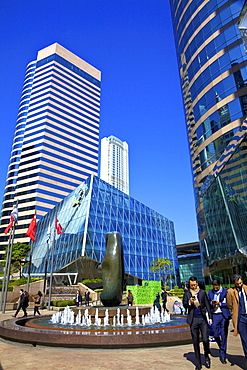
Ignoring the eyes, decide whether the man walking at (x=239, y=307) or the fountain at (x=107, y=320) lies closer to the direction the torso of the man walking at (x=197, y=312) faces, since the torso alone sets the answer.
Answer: the man walking

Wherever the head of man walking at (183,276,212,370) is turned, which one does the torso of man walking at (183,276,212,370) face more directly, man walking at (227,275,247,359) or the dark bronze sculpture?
the man walking

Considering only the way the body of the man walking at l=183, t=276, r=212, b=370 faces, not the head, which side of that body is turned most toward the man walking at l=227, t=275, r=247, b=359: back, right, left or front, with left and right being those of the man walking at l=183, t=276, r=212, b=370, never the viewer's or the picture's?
left

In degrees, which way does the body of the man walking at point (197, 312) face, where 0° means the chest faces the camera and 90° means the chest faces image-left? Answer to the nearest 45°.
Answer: approximately 0°
